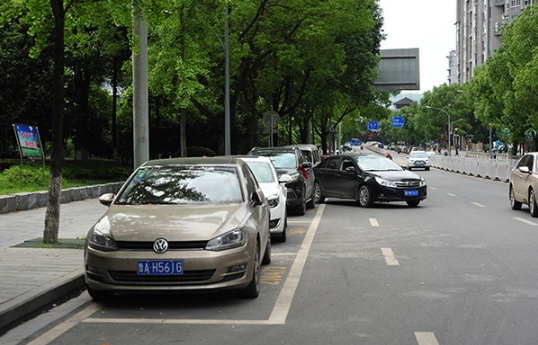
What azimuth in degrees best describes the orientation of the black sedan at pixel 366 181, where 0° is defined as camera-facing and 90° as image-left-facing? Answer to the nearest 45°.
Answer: approximately 315°

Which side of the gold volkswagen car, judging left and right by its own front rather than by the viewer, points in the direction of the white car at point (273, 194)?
back

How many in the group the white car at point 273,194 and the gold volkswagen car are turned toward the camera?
2

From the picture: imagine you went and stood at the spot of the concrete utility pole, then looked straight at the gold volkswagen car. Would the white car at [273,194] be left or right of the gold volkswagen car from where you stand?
left

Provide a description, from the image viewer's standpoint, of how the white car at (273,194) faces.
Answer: facing the viewer

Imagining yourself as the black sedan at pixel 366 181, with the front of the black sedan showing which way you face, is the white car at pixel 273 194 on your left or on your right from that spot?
on your right

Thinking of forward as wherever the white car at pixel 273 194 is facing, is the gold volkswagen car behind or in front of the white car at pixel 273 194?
in front

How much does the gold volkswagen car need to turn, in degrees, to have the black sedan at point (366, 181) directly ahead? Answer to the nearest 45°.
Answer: approximately 135° to its left

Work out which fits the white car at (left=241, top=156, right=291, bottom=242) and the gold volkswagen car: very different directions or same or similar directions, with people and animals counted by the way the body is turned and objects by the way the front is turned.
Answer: same or similar directions
